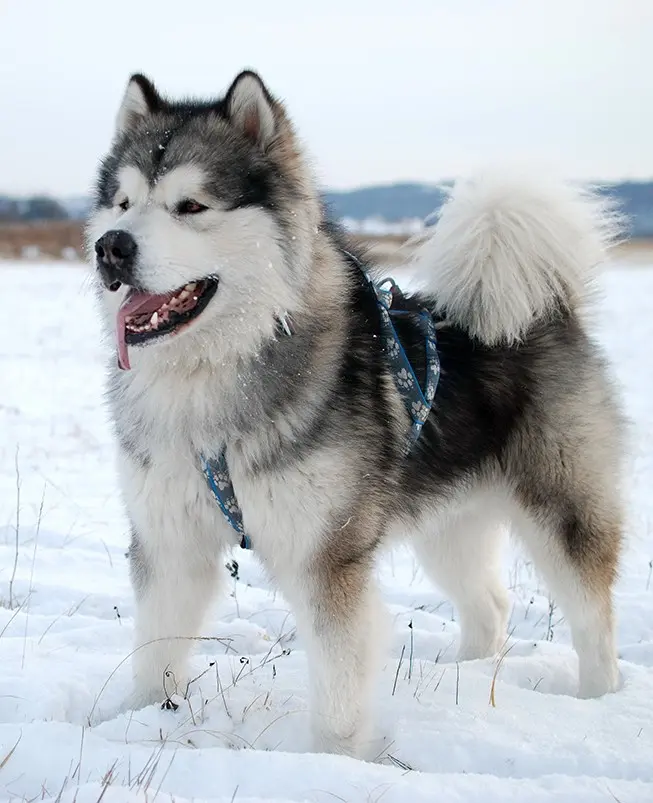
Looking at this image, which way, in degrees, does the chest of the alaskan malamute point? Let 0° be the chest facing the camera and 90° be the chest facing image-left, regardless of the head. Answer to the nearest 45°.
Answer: approximately 45°
